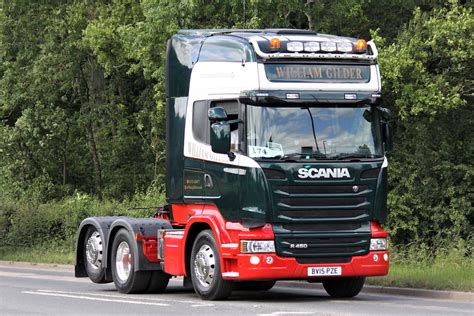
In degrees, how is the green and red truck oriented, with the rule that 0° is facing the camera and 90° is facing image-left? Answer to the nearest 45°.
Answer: approximately 315°
